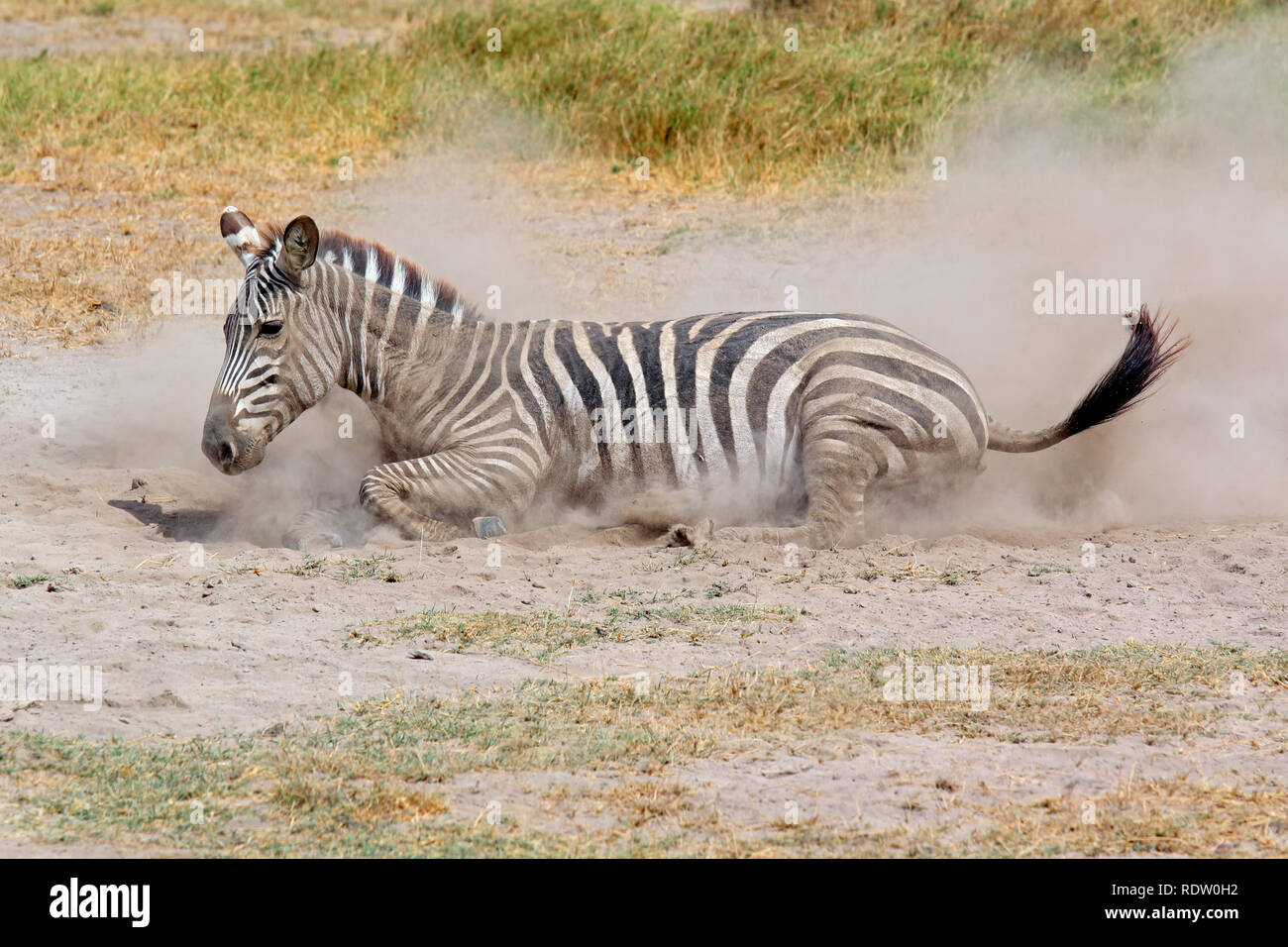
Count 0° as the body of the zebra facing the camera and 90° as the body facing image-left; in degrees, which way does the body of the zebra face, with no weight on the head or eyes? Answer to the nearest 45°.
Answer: approximately 90°
